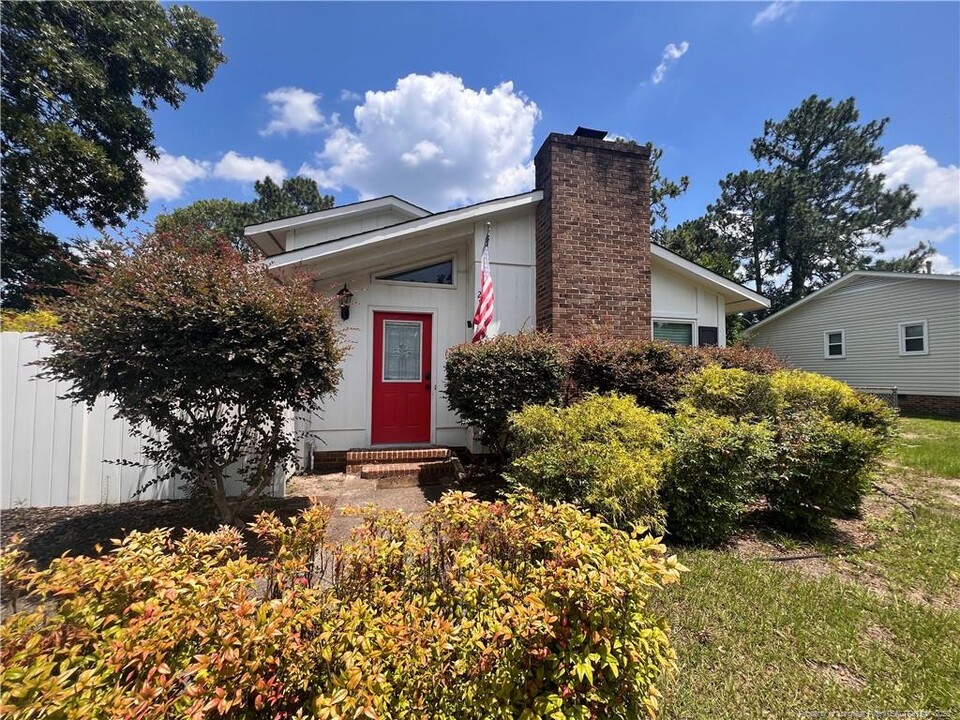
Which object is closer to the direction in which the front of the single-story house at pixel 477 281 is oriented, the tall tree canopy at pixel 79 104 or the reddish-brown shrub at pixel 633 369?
the reddish-brown shrub

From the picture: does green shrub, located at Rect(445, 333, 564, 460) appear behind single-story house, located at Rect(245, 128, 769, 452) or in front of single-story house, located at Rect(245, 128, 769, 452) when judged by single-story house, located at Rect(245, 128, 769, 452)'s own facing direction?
in front

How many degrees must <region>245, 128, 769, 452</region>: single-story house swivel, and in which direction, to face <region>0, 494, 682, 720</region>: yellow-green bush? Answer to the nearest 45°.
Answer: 0° — it already faces it

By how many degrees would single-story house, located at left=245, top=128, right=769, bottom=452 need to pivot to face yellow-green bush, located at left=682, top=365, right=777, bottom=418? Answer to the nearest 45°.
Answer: approximately 45° to its left

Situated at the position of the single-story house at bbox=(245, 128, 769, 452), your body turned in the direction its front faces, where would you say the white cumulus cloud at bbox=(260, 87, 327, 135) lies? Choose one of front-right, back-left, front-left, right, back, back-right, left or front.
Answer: back-right

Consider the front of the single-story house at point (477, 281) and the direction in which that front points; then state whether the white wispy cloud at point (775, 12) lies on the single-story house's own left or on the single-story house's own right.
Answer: on the single-story house's own left

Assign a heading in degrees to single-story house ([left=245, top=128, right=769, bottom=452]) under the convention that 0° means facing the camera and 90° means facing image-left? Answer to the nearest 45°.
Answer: approximately 0°

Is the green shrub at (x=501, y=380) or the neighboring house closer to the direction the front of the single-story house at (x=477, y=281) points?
the green shrub
